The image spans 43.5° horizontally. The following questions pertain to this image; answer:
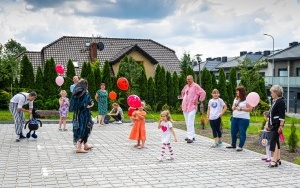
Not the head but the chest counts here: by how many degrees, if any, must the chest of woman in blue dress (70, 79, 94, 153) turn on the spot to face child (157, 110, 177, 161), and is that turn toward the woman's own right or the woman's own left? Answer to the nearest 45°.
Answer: approximately 90° to the woman's own right

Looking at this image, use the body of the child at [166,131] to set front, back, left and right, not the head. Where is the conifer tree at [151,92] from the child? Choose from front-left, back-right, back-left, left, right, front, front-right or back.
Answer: back-right

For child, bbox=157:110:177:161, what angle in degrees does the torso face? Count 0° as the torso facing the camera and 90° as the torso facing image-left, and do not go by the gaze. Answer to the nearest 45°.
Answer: approximately 45°

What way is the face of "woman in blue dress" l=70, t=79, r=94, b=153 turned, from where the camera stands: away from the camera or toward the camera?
away from the camera

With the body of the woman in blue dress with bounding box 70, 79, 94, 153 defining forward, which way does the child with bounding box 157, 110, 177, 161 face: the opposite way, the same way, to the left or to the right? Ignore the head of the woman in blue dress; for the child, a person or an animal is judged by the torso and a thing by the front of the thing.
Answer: the opposite way

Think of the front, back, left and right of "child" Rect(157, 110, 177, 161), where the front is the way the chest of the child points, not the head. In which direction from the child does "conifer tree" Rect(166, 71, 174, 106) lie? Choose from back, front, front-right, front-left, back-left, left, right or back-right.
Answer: back-right
